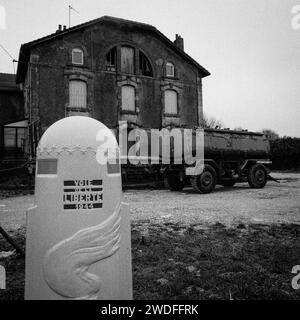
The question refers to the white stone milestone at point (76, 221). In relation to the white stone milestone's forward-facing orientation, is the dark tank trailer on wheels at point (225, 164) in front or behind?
behind

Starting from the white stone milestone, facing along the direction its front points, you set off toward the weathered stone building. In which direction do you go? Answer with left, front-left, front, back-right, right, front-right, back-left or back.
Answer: back

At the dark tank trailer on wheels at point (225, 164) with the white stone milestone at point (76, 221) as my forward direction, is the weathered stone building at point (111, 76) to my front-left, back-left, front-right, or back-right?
back-right

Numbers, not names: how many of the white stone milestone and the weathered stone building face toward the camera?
2

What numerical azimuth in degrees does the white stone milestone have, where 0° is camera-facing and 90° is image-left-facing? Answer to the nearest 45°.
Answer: approximately 0°

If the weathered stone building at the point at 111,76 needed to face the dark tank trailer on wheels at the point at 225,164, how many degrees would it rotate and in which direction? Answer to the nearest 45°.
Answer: approximately 45° to its left

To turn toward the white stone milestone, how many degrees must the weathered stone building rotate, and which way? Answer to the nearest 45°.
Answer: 0° — it already faces it

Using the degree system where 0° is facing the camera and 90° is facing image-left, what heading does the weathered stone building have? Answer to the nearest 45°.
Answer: approximately 0°
